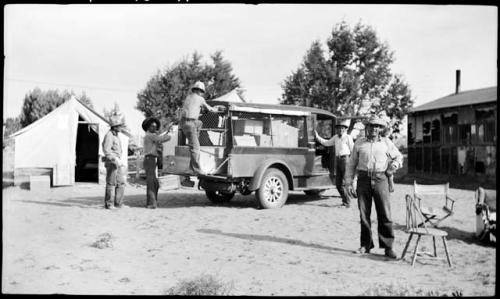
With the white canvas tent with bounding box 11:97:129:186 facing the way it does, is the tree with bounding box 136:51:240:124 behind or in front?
behind

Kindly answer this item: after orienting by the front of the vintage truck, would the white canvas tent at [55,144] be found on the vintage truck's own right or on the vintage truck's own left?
on the vintage truck's own left

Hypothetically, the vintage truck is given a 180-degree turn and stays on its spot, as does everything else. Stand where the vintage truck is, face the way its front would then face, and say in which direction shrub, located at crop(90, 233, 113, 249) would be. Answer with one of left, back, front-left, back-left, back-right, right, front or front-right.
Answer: front

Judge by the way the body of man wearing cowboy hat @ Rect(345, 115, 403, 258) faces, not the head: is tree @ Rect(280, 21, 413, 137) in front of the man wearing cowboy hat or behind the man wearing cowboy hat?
behind

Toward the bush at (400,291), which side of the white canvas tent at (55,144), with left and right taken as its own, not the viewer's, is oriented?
front

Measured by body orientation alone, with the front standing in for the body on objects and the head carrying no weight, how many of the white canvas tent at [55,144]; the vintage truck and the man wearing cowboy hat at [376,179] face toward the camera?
2

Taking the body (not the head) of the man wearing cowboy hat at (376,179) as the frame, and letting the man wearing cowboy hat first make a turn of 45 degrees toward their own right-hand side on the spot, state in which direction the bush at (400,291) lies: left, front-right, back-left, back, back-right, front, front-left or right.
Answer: front-left

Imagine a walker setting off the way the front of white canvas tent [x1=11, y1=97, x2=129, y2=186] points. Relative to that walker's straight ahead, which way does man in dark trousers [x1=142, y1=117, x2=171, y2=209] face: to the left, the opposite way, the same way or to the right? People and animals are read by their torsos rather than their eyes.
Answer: to the left

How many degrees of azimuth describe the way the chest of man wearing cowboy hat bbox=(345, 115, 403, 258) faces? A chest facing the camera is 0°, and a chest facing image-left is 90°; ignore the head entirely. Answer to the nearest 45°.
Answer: approximately 0°

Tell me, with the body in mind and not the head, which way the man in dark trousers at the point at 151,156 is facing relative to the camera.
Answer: to the viewer's right

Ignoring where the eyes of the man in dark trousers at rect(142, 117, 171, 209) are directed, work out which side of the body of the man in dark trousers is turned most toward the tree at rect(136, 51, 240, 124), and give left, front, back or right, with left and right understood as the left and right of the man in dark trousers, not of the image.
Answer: left

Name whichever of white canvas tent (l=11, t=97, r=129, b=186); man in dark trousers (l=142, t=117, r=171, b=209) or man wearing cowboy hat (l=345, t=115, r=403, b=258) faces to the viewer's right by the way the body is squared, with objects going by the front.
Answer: the man in dark trousers

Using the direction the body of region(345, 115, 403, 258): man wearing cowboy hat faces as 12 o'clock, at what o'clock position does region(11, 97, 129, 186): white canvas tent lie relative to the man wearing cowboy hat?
The white canvas tent is roughly at 4 o'clock from the man wearing cowboy hat.

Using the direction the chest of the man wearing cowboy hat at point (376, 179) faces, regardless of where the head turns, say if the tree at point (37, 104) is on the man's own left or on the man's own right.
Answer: on the man's own right

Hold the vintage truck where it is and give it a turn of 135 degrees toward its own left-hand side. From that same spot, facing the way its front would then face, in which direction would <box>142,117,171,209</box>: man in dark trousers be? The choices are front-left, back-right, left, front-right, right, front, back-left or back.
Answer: front

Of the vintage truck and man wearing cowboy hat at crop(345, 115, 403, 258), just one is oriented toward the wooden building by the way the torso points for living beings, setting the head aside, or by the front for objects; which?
the vintage truck
